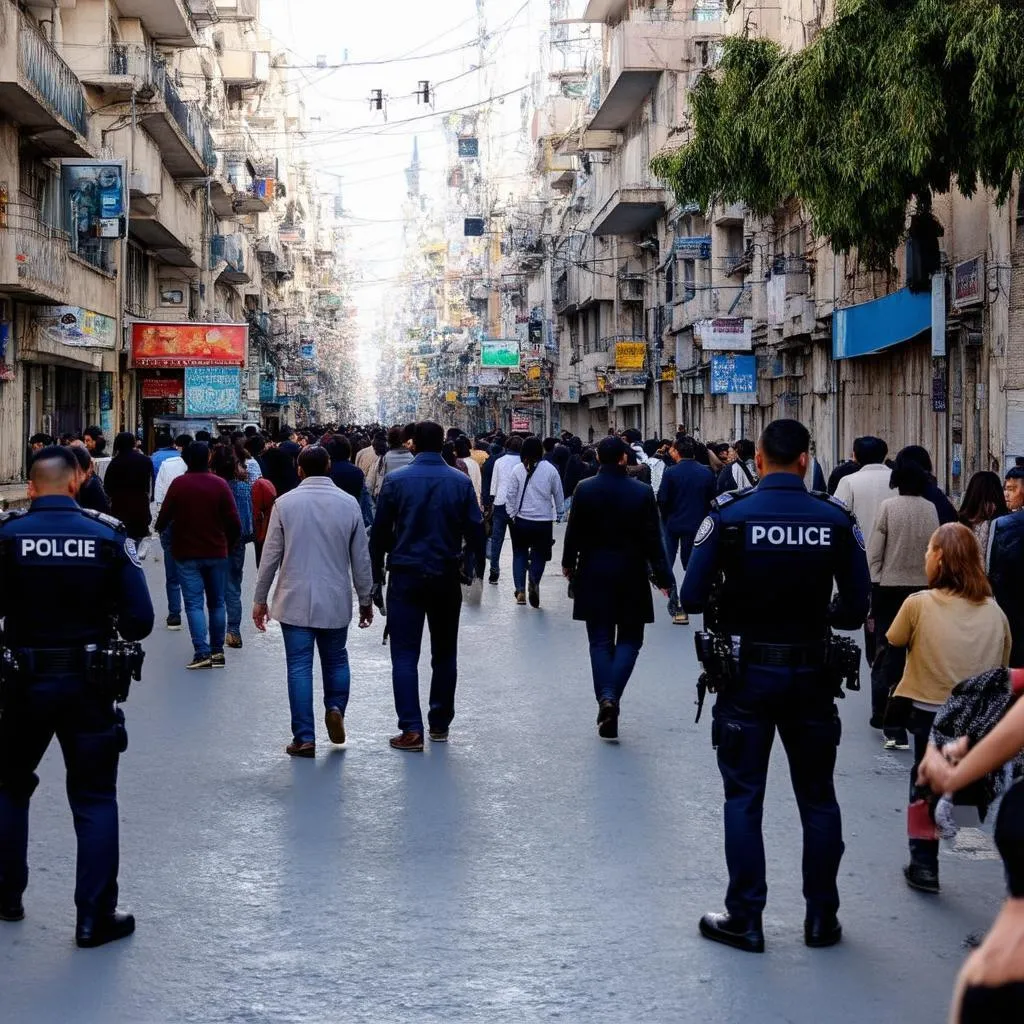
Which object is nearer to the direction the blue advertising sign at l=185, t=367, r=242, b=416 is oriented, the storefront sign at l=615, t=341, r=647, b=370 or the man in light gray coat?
the man in light gray coat

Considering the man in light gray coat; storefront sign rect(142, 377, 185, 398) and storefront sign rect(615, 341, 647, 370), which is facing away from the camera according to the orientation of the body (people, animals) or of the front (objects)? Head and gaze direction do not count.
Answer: the man in light gray coat

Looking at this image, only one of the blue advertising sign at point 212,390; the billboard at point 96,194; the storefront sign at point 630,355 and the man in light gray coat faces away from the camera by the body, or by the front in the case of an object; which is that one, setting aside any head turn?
the man in light gray coat

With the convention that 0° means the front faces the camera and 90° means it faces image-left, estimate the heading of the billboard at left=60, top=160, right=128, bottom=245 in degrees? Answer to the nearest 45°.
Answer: approximately 0°

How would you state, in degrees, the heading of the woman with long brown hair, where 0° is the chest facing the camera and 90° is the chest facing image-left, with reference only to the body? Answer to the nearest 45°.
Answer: approximately 135°

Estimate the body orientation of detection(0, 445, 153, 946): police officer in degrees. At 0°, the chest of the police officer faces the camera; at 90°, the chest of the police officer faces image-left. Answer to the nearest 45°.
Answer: approximately 180°

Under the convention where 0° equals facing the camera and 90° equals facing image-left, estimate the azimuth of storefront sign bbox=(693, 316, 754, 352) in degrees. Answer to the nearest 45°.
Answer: approximately 0°

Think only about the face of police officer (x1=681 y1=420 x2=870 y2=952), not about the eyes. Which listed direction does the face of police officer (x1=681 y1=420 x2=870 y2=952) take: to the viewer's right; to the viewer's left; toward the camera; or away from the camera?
away from the camera

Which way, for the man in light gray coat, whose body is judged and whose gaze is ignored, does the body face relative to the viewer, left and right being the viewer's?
facing away from the viewer

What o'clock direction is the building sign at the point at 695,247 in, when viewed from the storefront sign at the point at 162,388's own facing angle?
the building sign at the point at 695,247 is roughly at 10 o'clock from the storefront sign at the point at 162,388.

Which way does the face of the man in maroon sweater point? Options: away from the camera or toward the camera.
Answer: away from the camera

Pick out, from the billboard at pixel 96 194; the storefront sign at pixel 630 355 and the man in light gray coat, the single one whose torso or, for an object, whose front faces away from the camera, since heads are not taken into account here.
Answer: the man in light gray coat
